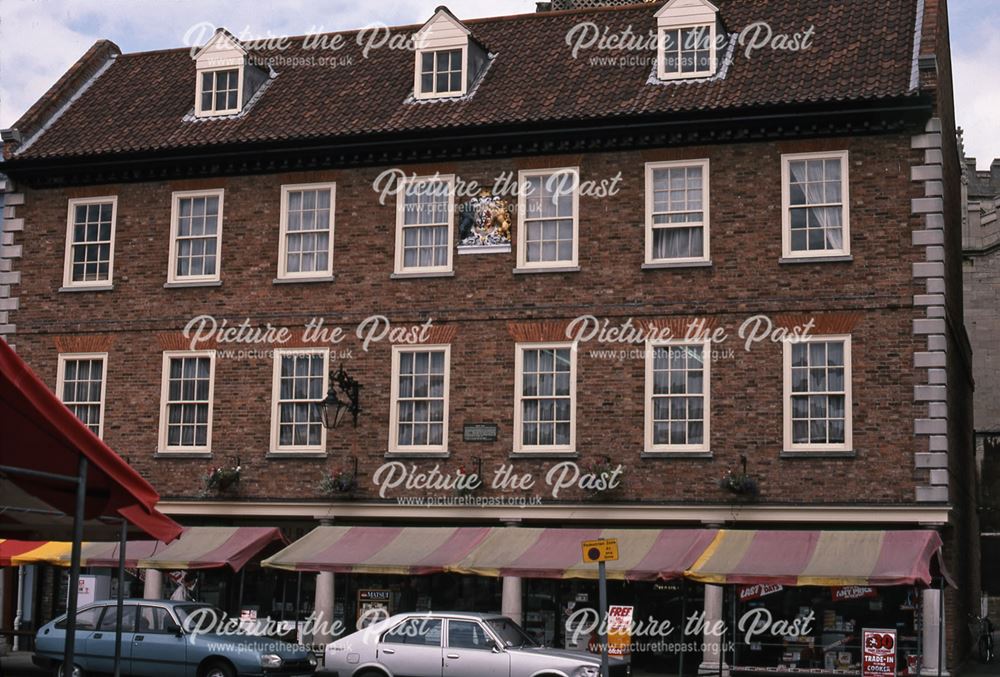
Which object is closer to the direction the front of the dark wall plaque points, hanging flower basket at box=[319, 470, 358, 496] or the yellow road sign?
the yellow road sign

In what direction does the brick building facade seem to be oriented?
toward the camera

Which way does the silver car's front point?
to the viewer's right

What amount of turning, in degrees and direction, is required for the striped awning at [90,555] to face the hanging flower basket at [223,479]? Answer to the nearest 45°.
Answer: approximately 90° to its left

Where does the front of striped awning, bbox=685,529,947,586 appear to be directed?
toward the camera

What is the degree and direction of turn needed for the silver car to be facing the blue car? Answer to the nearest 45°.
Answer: approximately 180°

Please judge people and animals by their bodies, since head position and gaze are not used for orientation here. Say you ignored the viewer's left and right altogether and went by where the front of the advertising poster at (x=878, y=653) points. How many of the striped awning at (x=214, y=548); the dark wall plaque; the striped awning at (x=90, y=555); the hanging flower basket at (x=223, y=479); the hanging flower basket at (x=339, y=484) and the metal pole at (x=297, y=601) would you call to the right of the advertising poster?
6

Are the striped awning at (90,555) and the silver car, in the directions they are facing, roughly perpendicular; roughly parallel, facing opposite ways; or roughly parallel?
roughly perpendicular

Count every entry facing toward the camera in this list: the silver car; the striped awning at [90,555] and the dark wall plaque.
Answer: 2

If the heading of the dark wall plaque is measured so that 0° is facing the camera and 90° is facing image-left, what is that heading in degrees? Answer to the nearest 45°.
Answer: approximately 0°

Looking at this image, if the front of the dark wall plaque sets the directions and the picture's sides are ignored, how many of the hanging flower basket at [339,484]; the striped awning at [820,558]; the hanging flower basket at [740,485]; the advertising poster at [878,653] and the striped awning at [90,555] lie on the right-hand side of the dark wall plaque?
2

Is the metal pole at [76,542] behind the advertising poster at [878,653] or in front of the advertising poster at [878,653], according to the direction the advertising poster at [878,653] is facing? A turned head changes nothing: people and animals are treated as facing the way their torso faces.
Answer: in front
